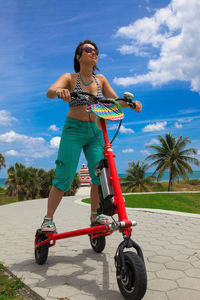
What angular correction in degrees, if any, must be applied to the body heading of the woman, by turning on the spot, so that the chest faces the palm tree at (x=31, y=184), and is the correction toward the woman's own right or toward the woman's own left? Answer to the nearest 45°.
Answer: approximately 135° to the woman's own left

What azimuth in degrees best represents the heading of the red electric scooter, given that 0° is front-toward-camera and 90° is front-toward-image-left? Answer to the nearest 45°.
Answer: approximately 315°

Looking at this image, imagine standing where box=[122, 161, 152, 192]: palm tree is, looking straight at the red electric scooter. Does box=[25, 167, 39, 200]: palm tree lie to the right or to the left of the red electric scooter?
right

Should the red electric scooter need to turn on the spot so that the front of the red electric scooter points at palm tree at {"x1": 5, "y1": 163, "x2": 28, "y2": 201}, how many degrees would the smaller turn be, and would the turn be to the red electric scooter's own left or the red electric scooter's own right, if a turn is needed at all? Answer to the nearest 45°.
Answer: approximately 135° to the red electric scooter's own left

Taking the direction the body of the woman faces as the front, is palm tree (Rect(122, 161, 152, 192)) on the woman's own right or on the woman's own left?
on the woman's own left

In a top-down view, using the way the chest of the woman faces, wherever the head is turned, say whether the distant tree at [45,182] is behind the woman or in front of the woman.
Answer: behind

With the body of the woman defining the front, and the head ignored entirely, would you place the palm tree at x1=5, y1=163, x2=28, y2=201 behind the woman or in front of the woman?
behind

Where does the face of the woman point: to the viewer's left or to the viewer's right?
to the viewer's right

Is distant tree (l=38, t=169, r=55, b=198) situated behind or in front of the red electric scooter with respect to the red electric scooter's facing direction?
behind

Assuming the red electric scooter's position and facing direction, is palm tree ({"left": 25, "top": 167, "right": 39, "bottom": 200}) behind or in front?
behind

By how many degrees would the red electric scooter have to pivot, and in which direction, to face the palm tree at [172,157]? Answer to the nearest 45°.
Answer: approximately 135° to its left

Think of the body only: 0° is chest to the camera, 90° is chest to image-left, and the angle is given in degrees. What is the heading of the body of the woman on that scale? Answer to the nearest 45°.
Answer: approximately 315°
